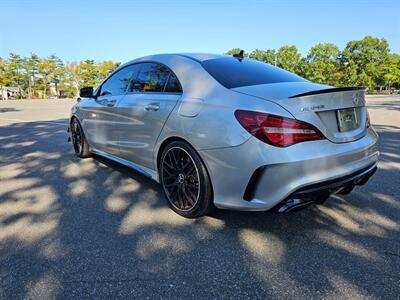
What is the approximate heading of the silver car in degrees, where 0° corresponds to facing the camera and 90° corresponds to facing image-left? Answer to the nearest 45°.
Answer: approximately 135°
